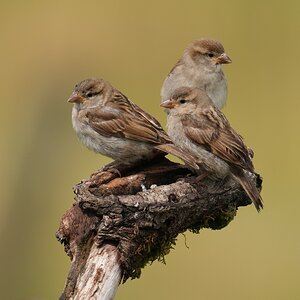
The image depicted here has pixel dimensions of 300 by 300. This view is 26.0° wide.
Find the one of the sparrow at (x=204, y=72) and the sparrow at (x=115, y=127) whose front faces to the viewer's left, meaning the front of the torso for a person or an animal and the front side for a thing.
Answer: the sparrow at (x=115, y=127)

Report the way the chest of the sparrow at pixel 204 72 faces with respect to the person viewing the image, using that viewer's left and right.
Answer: facing the viewer and to the right of the viewer

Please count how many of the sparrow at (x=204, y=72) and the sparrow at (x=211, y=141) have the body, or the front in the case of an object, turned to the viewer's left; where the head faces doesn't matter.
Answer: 1

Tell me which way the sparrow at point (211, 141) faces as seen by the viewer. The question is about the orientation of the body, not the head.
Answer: to the viewer's left

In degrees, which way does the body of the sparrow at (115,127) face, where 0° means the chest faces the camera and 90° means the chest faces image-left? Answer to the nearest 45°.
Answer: approximately 90°

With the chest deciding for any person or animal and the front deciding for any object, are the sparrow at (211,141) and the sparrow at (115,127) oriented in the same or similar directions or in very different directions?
same or similar directions

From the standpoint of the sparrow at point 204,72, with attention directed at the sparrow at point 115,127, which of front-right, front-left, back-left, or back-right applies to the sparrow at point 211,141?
front-left

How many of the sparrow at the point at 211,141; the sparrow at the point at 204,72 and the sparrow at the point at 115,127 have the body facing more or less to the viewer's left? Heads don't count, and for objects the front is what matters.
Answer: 2

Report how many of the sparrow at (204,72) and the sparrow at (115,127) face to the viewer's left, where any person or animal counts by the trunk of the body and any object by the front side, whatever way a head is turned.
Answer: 1
